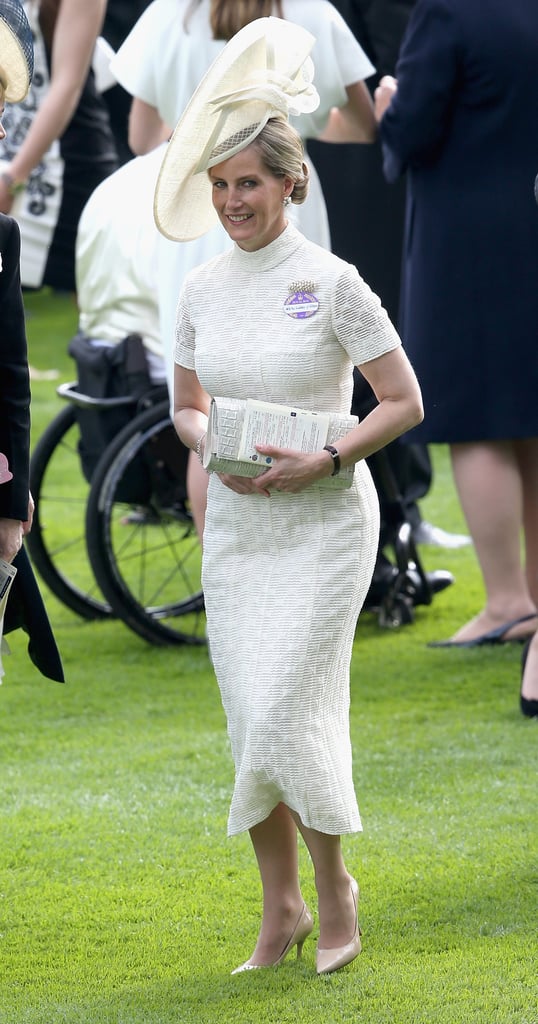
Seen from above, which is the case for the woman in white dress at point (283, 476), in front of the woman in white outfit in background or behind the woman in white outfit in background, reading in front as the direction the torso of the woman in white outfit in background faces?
behind

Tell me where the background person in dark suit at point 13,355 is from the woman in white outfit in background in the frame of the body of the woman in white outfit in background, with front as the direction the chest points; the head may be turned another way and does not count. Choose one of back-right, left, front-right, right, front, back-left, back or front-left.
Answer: back

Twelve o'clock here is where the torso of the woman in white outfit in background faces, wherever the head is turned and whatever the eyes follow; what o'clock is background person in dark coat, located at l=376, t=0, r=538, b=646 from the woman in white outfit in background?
The background person in dark coat is roughly at 3 o'clock from the woman in white outfit in background.

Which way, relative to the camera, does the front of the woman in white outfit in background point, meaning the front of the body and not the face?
away from the camera

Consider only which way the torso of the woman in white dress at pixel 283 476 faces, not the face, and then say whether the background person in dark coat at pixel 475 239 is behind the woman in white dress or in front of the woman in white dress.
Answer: behind

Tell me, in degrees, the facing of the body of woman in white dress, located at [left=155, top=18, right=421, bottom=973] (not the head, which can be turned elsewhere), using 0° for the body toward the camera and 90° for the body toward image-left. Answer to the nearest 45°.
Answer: approximately 45°

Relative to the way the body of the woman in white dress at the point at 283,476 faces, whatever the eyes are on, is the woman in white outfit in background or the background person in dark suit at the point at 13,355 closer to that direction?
the background person in dark suit
